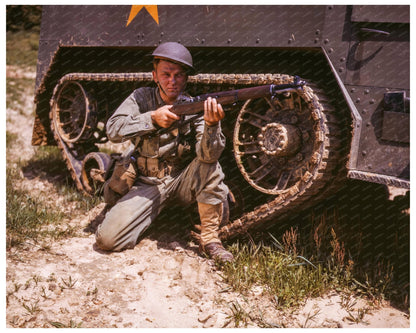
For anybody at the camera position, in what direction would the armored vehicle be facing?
facing the viewer and to the right of the viewer
